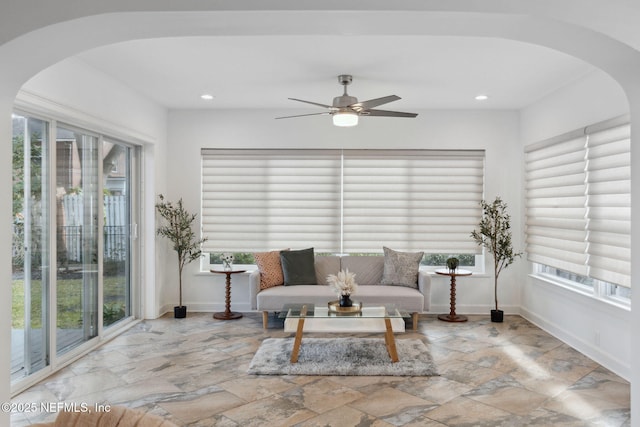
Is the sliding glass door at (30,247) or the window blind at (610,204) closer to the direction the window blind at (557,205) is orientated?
the sliding glass door

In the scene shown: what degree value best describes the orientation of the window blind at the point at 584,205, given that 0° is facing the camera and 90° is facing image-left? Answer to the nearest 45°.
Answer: approximately 45°

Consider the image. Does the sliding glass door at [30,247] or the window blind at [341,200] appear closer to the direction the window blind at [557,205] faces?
the sliding glass door

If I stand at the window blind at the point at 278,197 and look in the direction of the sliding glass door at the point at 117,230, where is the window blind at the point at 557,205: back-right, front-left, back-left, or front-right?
back-left

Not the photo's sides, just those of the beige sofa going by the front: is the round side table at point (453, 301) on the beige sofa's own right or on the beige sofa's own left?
on the beige sofa's own left

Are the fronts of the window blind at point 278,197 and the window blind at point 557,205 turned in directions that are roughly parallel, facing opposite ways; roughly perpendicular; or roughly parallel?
roughly perpendicular

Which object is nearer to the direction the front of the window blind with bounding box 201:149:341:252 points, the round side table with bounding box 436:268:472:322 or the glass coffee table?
the glass coffee table

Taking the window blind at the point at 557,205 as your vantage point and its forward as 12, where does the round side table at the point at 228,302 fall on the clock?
The round side table is roughly at 1 o'clock from the window blind.

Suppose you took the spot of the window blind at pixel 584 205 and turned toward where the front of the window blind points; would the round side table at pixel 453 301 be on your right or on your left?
on your right

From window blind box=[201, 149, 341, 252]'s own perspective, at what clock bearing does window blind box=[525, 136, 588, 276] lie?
window blind box=[525, 136, 588, 276] is roughly at 10 o'clock from window blind box=[201, 149, 341, 252].

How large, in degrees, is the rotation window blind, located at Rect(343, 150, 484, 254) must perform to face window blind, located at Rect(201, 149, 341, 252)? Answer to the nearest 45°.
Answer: approximately 90° to its right

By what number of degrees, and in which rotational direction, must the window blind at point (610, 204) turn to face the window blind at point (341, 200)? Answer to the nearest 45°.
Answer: approximately 45° to its right

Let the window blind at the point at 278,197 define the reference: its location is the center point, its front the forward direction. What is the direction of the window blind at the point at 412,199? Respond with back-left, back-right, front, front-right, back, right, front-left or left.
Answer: left

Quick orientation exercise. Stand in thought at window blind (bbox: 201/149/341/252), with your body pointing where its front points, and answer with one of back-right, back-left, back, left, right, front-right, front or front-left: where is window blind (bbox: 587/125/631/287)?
front-left

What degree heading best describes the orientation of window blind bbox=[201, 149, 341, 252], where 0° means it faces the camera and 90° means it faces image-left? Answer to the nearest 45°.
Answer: approximately 0°
